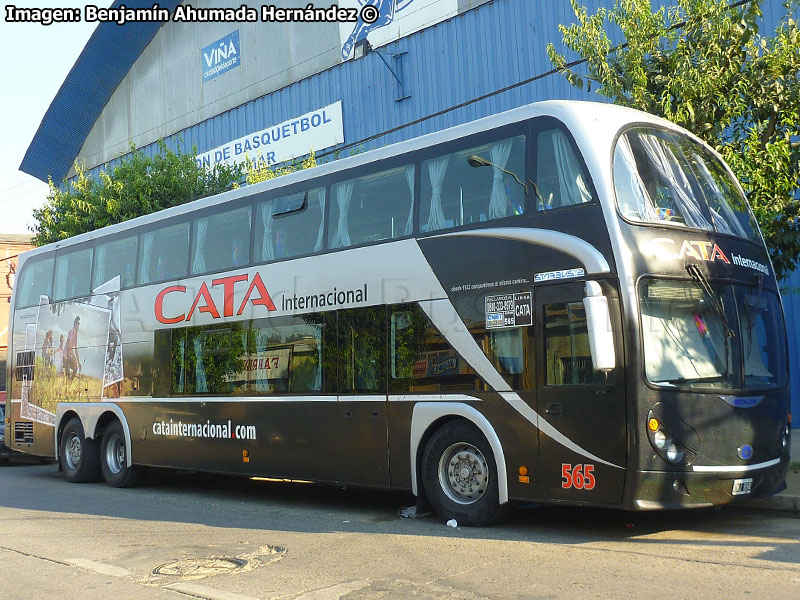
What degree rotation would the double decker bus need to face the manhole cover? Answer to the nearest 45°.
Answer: approximately 90° to its right

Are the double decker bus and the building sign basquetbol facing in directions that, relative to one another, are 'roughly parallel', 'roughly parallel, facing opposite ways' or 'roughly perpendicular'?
roughly perpendicular

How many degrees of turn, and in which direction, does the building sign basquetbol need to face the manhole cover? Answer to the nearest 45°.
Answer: approximately 45° to its left

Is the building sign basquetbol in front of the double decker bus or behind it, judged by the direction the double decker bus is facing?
behind

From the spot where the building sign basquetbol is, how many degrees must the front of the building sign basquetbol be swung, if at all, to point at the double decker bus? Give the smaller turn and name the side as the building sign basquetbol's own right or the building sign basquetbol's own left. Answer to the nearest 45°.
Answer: approximately 45° to the building sign basquetbol's own left

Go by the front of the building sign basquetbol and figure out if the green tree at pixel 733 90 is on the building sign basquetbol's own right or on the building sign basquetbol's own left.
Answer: on the building sign basquetbol's own left

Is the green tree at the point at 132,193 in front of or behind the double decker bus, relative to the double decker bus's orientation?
behind

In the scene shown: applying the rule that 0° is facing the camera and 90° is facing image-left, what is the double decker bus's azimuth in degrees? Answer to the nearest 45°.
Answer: approximately 315°
